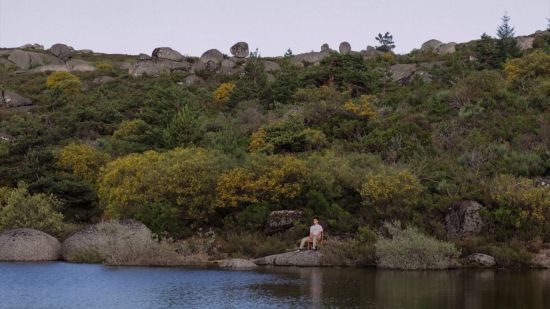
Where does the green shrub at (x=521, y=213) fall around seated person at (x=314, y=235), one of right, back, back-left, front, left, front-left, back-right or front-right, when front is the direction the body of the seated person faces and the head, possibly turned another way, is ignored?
back-left

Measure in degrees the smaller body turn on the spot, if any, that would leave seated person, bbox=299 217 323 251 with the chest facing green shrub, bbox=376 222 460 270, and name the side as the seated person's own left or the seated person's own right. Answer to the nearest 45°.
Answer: approximately 90° to the seated person's own left

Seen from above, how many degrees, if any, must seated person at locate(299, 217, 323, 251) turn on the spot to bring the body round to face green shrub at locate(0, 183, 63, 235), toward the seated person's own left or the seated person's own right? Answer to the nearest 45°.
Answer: approximately 45° to the seated person's own right

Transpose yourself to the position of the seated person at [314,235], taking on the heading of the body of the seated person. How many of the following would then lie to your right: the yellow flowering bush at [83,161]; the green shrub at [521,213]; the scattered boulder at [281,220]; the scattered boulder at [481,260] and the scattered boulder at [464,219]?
2

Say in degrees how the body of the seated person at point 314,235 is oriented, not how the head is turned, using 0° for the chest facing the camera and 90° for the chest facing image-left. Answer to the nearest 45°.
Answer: approximately 45°

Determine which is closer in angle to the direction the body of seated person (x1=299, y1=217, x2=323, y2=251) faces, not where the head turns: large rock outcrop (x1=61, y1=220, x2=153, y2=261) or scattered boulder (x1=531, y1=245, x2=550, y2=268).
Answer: the large rock outcrop

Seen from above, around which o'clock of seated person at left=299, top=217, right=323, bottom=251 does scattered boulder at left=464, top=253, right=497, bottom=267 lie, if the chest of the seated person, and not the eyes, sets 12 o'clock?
The scattered boulder is roughly at 8 o'clock from the seated person.

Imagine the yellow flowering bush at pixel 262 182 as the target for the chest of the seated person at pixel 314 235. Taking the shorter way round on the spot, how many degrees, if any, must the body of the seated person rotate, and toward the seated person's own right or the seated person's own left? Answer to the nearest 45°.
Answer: approximately 90° to the seated person's own right

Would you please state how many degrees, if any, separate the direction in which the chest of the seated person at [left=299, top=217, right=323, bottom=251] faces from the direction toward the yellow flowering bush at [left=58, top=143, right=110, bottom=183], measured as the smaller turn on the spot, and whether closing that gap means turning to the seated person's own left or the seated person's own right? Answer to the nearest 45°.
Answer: approximately 90° to the seated person's own right

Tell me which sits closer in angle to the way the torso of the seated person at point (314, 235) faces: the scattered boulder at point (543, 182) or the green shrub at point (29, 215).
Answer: the green shrub

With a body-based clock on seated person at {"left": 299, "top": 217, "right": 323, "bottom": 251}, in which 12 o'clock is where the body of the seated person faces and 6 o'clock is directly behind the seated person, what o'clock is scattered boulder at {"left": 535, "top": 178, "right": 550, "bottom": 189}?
The scattered boulder is roughly at 7 o'clock from the seated person.

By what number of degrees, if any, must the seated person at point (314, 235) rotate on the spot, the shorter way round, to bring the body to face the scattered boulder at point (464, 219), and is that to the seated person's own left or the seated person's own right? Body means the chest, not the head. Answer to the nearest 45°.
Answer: approximately 135° to the seated person's own left

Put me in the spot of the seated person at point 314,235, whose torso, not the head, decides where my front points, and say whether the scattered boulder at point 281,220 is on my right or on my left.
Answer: on my right
